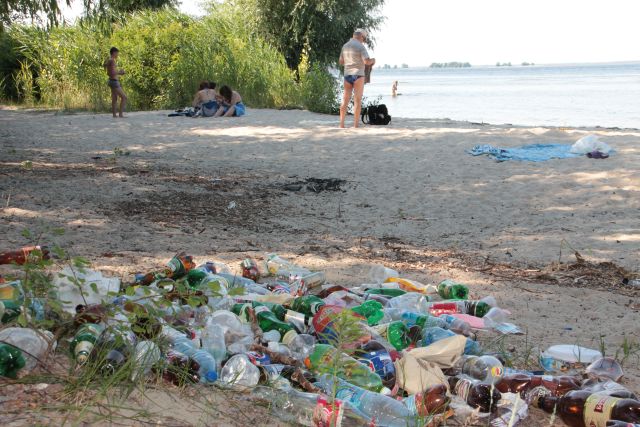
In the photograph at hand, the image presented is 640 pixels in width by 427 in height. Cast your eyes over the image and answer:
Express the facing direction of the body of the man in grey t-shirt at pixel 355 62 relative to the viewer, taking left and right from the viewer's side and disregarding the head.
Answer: facing away from the viewer and to the right of the viewer

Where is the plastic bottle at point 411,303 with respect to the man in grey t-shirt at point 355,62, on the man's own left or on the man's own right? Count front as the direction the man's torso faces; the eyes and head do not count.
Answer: on the man's own right

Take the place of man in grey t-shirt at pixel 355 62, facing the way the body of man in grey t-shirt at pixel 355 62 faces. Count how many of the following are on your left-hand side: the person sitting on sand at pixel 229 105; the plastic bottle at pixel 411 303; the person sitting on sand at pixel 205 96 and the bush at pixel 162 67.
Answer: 3

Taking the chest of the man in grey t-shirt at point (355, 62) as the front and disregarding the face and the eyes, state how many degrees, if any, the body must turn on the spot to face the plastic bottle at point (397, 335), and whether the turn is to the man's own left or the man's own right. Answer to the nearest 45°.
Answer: approximately 135° to the man's own right

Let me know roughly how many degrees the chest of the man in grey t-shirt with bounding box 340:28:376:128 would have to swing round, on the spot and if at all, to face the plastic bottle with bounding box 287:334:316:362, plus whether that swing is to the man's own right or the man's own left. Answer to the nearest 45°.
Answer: approximately 135° to the man's own right

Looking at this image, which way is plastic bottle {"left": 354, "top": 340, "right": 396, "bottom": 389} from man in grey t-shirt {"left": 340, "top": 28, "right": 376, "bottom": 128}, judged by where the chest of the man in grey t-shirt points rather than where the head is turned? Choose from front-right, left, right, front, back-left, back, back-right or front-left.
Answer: back-right

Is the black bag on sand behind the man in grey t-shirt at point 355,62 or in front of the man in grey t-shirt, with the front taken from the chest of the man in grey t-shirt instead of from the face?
in front

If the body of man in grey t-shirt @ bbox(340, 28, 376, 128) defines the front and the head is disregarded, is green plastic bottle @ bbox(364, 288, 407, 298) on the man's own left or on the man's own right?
on the man's own right

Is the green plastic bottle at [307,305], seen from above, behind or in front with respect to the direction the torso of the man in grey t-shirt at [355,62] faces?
behind

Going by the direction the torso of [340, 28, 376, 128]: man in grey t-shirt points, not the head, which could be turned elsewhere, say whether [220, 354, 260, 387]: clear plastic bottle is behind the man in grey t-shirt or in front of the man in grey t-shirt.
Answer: behind

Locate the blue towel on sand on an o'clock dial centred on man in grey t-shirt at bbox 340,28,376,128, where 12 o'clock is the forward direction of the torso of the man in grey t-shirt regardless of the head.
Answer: The blue towel on sand is roughly at 3 o'clock from the man in grey t-shirt.

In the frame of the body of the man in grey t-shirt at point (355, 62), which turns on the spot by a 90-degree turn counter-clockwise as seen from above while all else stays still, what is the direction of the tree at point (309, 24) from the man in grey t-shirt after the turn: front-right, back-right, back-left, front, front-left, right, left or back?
front-right

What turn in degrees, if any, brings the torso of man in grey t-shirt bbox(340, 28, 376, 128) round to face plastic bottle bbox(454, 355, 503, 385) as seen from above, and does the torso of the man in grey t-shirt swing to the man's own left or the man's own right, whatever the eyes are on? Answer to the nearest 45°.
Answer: approximately 135° to the man's own right

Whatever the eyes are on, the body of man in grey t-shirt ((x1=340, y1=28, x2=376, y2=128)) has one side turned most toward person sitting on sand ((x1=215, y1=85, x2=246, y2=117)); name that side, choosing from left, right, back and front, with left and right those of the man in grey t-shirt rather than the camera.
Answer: left

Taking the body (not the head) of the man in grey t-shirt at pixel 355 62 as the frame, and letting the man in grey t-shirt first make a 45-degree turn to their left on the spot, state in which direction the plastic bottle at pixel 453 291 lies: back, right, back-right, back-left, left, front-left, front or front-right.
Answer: back

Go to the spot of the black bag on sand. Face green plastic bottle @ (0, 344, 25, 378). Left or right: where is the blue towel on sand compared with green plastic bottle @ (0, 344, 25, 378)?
left
